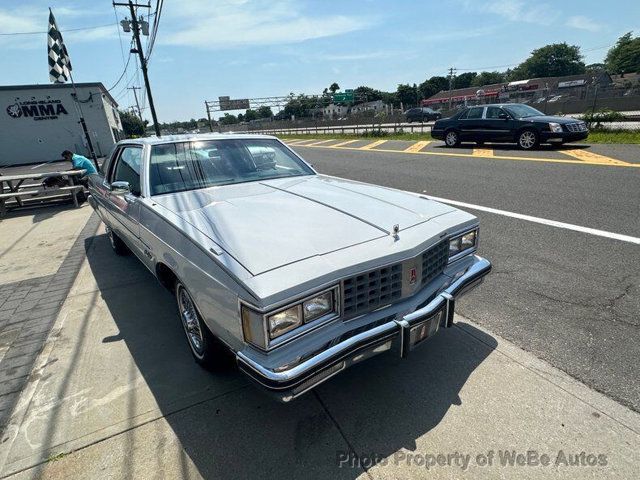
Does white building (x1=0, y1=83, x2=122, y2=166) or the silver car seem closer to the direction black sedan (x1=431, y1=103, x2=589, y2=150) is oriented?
the silver car

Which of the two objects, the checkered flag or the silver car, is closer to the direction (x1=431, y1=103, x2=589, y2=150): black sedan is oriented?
the silver car

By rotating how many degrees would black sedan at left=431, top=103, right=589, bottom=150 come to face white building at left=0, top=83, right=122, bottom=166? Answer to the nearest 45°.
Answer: approximately 135° to its right

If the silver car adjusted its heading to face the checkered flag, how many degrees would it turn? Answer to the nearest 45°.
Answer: approximately 180°

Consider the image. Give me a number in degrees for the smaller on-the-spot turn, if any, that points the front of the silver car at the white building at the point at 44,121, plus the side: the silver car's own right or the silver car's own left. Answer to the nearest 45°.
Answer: approximately 180°
